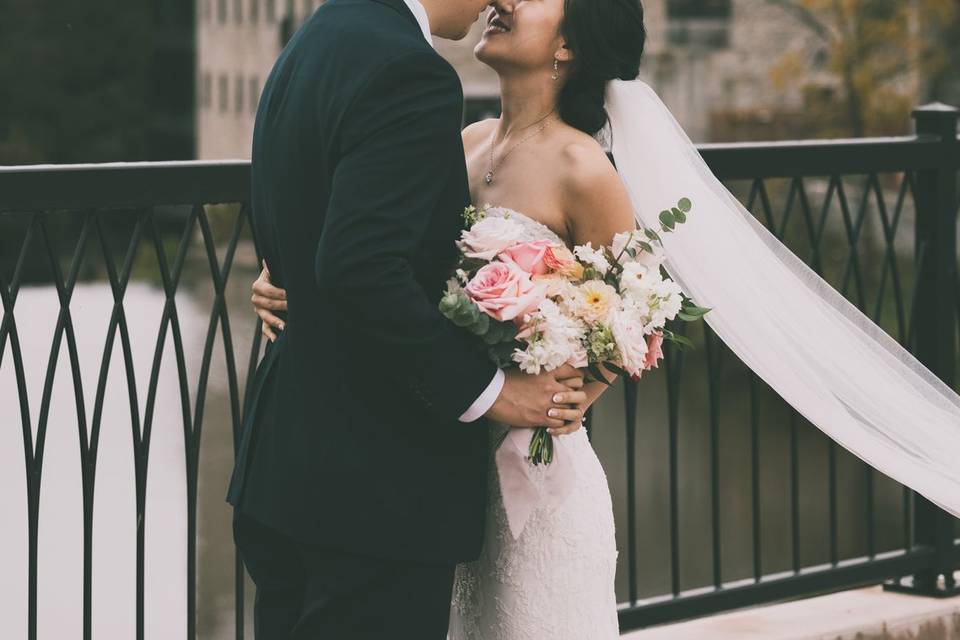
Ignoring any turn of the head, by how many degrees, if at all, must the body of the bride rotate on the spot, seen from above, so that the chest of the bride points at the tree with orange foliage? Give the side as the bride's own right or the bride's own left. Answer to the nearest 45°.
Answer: approximately 135° to the bride's own right

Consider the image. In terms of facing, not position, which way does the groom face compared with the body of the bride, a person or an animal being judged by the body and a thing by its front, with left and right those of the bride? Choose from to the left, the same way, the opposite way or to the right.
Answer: the opposite way

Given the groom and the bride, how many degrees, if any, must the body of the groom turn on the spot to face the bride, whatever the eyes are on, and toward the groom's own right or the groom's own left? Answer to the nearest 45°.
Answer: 0° — they already face them

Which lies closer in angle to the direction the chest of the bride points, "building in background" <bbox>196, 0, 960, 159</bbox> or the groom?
the groom

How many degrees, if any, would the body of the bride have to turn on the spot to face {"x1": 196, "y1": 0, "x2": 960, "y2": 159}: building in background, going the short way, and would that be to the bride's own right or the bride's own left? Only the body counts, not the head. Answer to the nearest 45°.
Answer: approximately 135° to the bride's own right

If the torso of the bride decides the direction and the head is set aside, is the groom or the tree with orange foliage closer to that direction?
the groom

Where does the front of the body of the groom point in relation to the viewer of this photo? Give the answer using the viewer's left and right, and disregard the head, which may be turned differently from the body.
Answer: facing away from the viewer and to the right of the viewer

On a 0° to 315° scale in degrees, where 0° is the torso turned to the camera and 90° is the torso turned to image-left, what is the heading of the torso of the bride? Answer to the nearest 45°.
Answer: approximately 45°
